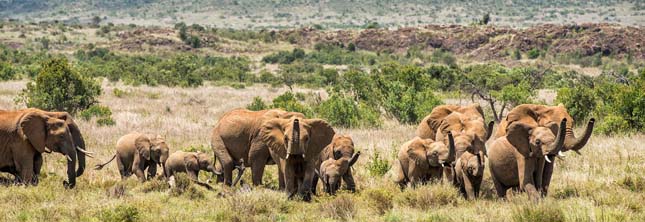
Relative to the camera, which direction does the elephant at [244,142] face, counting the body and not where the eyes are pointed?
to the viewer's right

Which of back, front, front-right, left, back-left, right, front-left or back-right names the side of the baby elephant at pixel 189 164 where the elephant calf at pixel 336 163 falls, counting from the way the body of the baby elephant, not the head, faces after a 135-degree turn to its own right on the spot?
left

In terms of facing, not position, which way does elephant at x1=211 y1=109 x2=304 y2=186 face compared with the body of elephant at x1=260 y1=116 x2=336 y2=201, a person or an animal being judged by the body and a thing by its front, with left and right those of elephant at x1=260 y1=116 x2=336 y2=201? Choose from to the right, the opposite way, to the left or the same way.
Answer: to the left

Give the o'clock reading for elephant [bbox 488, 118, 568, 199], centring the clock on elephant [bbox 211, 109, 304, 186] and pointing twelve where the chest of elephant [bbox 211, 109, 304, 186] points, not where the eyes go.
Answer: elephant [bbox 488, 118, 568, 199] is roughly at 1 o'clock from elephant [bbox 211, 109, 304, 186].

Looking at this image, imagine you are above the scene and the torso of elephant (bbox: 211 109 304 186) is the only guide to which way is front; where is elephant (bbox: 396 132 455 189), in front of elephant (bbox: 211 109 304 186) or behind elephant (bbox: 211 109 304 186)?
in front

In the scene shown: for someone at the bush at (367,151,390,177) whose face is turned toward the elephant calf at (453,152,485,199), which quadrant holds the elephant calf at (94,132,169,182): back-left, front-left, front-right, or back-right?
back-right

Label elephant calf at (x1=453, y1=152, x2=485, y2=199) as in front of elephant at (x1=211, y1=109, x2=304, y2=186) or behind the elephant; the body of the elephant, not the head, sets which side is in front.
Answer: in front

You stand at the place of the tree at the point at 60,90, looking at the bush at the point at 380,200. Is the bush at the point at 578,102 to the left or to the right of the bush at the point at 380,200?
left

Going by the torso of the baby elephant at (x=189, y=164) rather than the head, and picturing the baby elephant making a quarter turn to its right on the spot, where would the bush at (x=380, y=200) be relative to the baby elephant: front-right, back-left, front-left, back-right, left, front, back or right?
front-left

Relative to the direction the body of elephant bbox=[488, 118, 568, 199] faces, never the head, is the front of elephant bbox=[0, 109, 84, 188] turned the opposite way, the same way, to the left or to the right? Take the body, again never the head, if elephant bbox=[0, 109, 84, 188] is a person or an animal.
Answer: to the left

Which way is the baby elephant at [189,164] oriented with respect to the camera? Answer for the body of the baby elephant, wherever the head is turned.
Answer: to the viewer's right

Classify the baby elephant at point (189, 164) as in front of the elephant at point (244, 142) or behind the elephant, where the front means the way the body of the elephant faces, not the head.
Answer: behind

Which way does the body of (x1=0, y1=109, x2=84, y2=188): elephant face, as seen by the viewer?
to the viewer's right

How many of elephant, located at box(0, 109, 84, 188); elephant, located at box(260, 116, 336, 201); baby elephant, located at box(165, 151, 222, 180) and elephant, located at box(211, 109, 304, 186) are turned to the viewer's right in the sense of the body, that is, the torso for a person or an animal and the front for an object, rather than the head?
3
